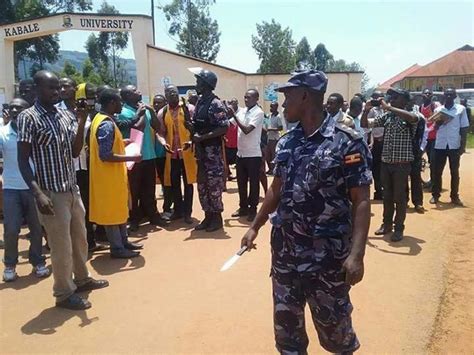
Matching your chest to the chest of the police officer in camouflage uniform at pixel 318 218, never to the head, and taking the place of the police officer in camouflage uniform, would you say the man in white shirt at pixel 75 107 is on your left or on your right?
on your right

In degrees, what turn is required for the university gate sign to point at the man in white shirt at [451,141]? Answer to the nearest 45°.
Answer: approximately 45° to its left

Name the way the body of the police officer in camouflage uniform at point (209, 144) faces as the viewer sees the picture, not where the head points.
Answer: to the viewer's left

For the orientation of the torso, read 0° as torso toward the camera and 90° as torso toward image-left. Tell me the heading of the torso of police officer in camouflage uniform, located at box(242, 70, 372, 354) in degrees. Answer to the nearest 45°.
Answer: approximately 45°

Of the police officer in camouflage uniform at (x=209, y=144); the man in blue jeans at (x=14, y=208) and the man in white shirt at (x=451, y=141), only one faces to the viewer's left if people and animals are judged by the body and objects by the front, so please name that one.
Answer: the police officer in camouflage uniform

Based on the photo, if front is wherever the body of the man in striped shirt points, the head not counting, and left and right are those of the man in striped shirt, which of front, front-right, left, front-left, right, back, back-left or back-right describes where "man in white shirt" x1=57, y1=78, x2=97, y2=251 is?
back-left

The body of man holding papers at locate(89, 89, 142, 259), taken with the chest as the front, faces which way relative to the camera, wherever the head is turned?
to the viewer's right

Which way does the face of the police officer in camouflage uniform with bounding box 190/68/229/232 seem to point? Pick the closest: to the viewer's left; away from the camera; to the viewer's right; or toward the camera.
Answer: to the viewer's left

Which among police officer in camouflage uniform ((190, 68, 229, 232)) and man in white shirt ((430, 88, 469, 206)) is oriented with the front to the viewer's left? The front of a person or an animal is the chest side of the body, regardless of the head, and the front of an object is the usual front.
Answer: the police officer in camouflage uniform

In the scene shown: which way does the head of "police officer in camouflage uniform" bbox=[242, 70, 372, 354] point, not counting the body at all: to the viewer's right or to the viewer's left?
to the viewer's left

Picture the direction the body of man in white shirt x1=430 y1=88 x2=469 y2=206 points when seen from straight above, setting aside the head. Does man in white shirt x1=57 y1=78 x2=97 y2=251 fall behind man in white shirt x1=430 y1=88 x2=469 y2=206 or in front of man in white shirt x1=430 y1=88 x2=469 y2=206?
in front

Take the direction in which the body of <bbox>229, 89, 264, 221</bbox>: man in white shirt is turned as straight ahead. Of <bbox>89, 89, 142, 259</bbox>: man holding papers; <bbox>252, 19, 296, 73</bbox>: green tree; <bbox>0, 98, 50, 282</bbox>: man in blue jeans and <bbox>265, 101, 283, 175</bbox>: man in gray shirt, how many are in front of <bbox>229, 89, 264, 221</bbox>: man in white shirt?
2

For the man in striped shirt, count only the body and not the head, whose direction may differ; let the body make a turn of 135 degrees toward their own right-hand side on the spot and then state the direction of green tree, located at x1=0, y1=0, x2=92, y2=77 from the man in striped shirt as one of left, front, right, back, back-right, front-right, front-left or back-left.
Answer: right

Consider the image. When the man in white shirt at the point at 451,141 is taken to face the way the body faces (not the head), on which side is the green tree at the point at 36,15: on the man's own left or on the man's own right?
on the man's own right
